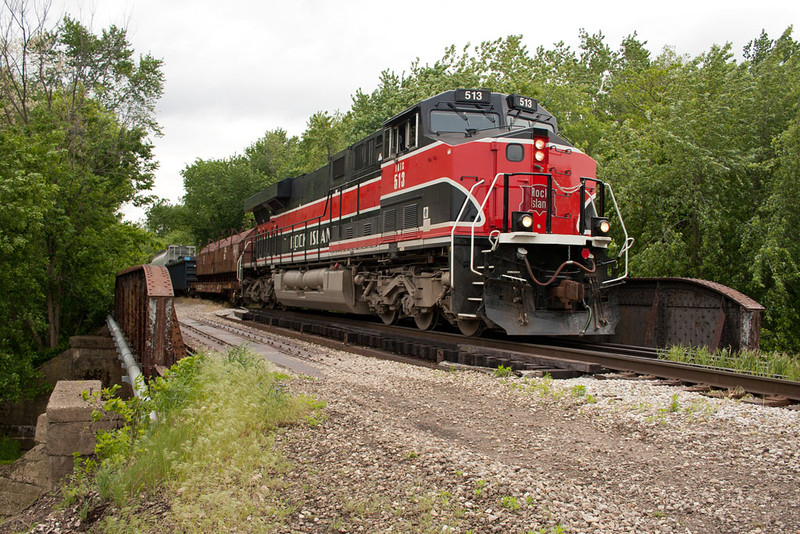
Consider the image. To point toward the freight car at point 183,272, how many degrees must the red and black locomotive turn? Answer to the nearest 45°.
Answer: approximately 180°

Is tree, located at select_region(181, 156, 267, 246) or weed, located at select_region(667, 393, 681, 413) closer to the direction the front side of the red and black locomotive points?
the weed

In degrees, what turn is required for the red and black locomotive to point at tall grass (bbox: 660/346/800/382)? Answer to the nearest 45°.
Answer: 0° — it already faces it

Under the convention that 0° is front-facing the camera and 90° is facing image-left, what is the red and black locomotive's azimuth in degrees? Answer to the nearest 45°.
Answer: approximately 315°

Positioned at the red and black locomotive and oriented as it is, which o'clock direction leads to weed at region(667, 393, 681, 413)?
The weed is roughly at 1 o'clock from the red and black locomotive.

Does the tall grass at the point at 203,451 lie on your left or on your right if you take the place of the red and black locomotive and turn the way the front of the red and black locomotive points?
on your right

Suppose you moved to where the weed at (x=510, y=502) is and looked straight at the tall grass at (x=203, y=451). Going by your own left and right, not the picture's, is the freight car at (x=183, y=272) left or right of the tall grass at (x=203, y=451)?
right

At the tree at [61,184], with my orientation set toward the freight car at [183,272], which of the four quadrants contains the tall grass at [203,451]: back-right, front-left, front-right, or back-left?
back-right

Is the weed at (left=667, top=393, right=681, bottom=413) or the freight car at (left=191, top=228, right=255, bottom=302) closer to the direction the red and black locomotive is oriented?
the weed
